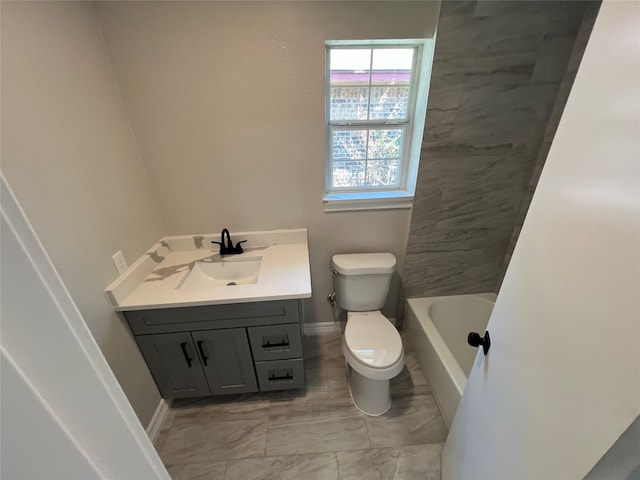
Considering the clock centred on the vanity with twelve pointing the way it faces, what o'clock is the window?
The window is roughly at 9 o'clock from the vanity.

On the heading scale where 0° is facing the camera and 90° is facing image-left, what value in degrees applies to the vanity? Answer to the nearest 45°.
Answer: approximately 0°

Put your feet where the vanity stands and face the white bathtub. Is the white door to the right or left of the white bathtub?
right

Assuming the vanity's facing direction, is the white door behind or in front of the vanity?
in front

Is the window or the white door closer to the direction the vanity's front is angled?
the white door

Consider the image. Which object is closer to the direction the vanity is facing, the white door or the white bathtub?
the white door

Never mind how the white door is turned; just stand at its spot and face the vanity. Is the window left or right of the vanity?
right

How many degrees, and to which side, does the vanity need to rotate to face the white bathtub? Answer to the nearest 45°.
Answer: approximately 90° to its left
